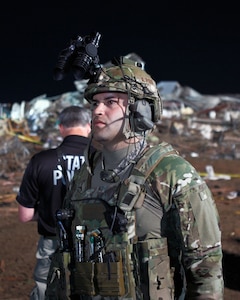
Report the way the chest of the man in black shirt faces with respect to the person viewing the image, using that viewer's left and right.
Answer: facing away from the viewer

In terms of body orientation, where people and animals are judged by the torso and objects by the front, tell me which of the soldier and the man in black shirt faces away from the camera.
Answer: the man in black shirt

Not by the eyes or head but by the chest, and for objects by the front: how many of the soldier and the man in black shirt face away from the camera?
1

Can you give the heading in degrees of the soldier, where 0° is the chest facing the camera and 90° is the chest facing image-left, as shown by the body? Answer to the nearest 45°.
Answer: approximately 45°

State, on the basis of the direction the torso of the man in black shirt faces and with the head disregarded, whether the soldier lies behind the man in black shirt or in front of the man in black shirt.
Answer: behind

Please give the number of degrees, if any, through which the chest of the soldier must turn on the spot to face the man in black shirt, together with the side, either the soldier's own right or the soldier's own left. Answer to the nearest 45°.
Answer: approximately 90° to the soldier's own right
